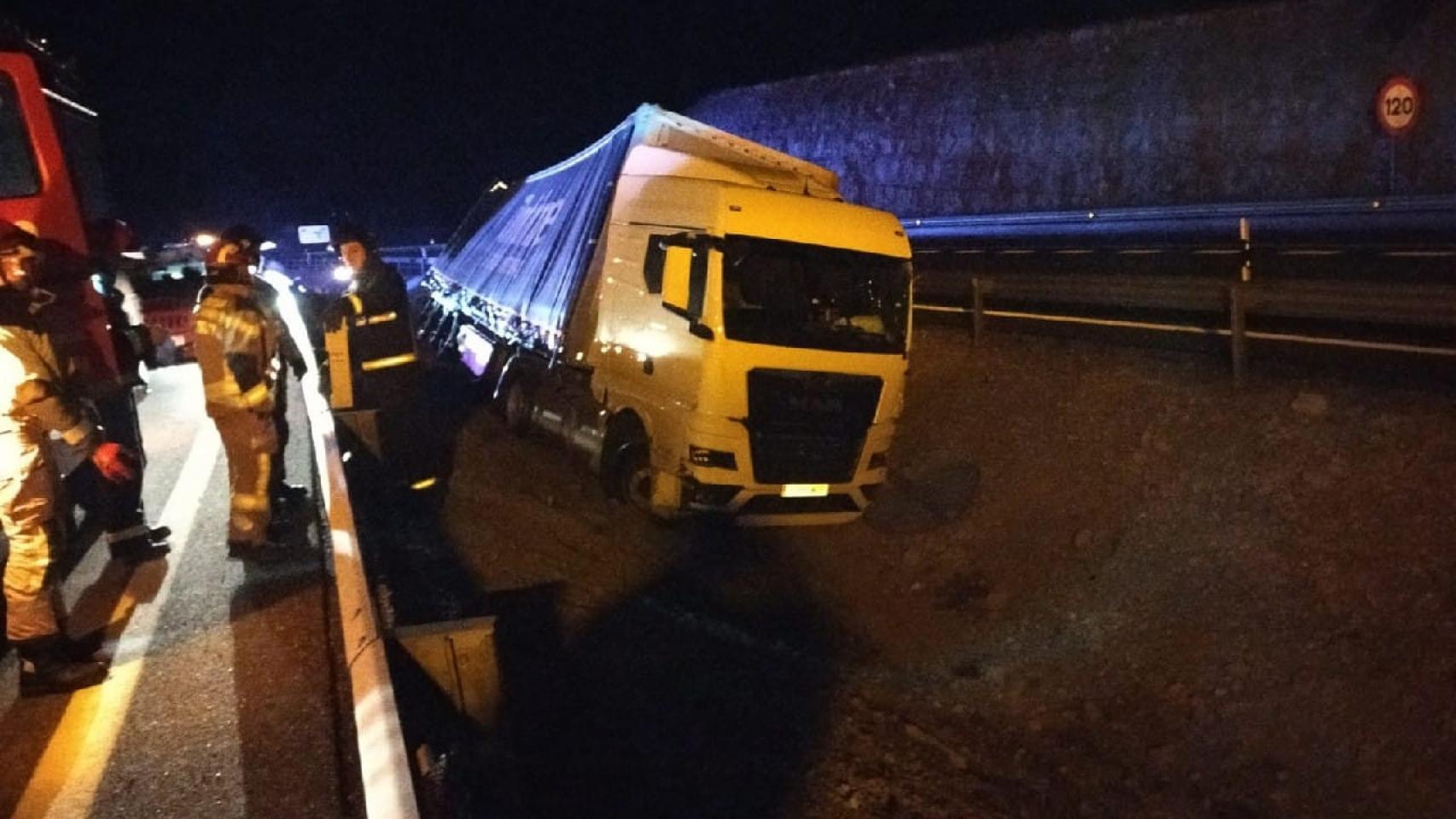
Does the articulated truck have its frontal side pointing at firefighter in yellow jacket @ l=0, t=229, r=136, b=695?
no

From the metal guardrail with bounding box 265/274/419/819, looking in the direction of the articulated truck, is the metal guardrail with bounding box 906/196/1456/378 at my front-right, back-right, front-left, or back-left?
front-right

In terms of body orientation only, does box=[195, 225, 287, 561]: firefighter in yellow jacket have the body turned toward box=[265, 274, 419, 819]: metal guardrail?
no

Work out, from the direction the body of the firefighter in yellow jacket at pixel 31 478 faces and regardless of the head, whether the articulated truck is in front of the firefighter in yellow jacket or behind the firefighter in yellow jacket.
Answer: in front

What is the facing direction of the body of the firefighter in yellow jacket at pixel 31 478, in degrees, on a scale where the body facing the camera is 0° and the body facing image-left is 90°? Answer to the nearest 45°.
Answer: approximately 270°

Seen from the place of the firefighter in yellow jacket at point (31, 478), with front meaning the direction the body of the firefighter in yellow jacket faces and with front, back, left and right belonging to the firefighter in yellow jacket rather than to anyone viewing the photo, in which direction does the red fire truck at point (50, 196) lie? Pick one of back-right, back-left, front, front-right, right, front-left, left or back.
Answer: left

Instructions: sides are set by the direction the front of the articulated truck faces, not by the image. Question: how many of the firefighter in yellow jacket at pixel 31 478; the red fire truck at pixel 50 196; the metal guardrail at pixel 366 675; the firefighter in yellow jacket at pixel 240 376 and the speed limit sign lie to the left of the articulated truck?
1
